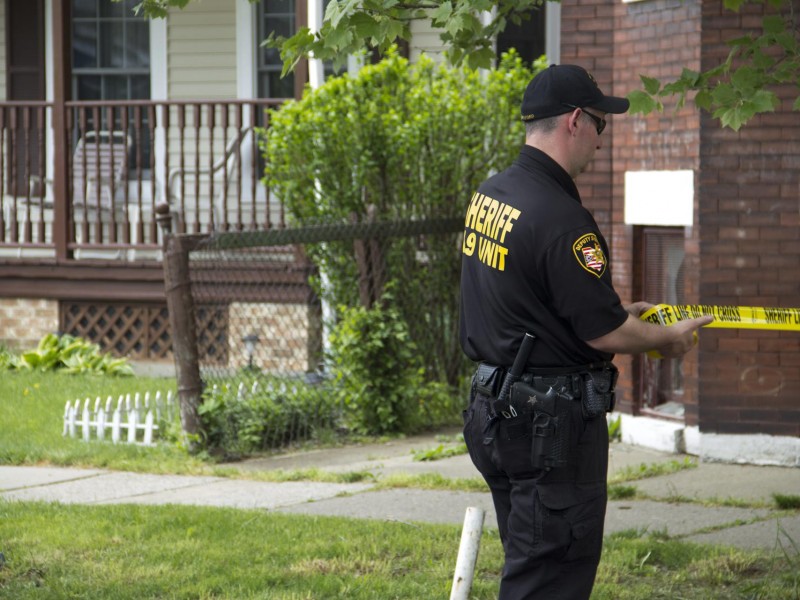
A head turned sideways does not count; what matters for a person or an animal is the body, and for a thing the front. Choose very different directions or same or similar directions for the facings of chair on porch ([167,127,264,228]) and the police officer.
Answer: very different directions

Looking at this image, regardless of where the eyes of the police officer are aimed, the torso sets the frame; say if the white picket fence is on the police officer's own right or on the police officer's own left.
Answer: on the police officer's own left

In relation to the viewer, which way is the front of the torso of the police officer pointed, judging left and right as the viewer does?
facing away from the viewer and to the right of the viewer

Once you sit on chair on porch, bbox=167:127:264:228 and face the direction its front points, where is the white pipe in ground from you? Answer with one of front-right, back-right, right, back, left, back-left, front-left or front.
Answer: left

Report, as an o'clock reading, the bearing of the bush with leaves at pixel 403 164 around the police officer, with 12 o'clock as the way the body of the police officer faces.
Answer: The bush with leaves is roughly at 10 o'clock from the police officer.

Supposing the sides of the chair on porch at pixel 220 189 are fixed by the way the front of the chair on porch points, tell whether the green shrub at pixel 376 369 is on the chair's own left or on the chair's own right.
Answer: on the chair's own left
